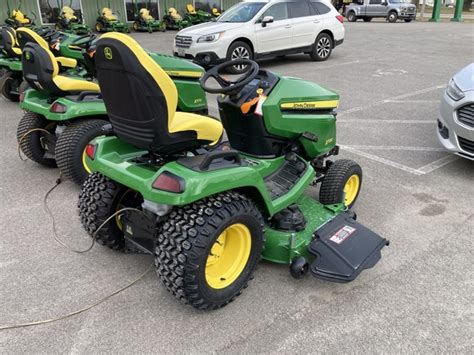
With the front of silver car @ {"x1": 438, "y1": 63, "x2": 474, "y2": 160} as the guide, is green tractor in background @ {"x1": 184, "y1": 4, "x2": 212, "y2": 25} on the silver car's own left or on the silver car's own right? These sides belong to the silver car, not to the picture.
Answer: on the silver car's own right

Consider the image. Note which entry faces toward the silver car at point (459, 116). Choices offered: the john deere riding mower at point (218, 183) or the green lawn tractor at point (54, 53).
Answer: the john deere riding mower

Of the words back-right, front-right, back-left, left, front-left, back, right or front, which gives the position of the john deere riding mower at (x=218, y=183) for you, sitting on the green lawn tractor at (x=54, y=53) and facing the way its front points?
back-right

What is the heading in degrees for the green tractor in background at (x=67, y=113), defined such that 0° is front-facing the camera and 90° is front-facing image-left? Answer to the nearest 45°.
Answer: approximately 225°

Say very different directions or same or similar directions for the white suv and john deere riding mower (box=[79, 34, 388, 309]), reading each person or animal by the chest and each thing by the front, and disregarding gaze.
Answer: very different directions

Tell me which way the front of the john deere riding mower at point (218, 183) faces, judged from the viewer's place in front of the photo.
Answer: facing away from the viewer and to the right of the viewer
